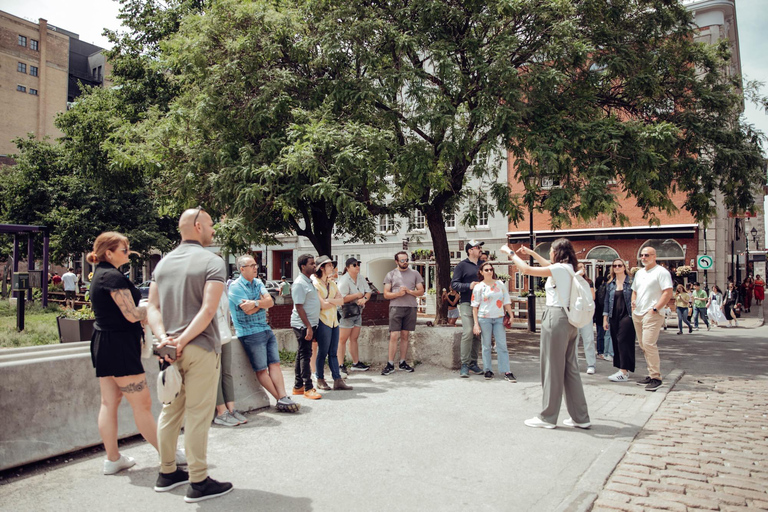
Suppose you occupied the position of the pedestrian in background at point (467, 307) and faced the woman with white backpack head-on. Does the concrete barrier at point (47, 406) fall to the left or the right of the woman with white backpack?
right

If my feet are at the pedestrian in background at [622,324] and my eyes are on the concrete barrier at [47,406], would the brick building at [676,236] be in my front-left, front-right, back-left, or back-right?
back-right

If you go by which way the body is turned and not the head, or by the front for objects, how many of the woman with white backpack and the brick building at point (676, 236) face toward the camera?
1

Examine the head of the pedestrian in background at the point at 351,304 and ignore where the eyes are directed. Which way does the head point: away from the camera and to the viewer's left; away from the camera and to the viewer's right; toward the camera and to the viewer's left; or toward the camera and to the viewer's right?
toward the camera and to the viewer's right

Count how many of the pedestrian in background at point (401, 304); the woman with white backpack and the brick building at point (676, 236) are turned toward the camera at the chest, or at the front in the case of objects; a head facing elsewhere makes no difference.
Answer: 2

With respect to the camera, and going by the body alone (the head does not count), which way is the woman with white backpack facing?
to the viewer's left

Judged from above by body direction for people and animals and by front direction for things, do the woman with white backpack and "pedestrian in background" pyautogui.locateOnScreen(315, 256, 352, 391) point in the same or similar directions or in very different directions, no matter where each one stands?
very different directions

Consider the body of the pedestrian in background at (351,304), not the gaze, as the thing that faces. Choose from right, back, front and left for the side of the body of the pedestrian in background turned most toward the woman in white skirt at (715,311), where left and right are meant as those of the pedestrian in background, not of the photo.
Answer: left

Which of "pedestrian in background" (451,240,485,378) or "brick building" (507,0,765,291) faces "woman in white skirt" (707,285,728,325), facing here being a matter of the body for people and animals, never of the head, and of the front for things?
the brick building

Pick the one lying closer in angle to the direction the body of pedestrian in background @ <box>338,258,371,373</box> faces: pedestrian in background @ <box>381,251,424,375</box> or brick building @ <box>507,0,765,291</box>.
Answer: the pedestrian in background
